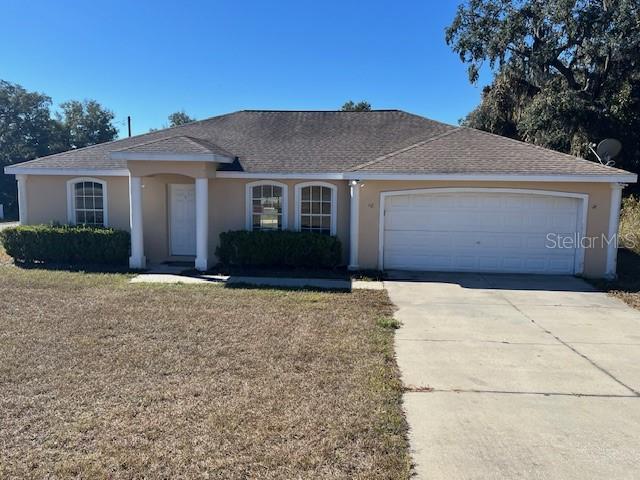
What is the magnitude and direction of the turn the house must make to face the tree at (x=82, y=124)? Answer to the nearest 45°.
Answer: approximately 135° to its right

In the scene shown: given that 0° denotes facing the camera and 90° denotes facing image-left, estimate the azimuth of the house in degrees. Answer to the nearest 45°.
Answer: approximately 0°

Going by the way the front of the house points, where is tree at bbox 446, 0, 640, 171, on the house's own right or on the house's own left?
on the house's own left

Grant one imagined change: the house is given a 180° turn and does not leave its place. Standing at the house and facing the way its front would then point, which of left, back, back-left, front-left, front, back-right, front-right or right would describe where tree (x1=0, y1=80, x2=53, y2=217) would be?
front-left
